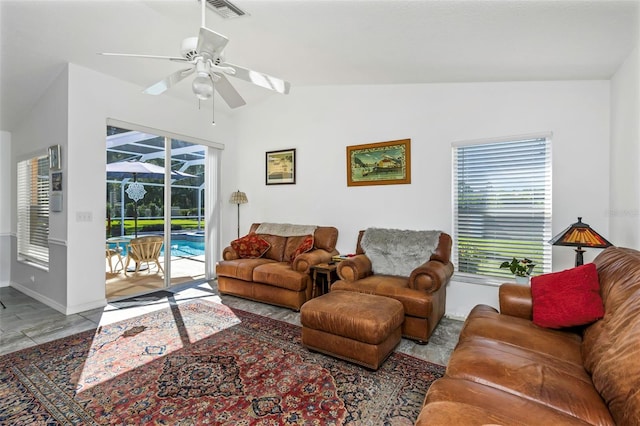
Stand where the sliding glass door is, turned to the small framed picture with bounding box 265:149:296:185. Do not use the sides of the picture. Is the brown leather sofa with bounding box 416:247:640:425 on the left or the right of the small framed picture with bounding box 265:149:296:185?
right

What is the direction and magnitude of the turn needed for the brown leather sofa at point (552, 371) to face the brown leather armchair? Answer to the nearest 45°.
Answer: approximately 45° to its right

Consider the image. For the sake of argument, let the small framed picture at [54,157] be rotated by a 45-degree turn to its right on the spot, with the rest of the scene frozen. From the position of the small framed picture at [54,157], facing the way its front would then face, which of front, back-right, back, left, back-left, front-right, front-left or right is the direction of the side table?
back-left

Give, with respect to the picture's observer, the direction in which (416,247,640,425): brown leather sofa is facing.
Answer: facing to the left of the viewer

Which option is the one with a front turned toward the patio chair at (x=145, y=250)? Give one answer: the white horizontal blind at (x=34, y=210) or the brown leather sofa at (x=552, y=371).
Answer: the brown leather sofa

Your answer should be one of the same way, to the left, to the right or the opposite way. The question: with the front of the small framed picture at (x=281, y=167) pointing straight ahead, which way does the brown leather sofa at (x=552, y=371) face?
to the right

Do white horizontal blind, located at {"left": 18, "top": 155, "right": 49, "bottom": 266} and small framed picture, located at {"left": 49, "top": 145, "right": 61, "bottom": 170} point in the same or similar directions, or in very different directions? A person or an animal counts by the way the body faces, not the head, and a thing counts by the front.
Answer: same or similar directions

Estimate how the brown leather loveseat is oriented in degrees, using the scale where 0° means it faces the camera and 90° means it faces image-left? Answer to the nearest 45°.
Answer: approximately 45°

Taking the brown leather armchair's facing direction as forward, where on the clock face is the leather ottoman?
The leather ottoman is roughly at 12 o'clock from the brown leather armchair.

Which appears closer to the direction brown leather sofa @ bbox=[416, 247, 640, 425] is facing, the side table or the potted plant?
the side table

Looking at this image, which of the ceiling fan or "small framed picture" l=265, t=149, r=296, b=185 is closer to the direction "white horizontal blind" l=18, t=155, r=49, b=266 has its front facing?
the ceiling fan
